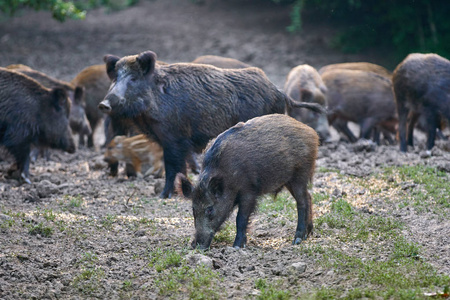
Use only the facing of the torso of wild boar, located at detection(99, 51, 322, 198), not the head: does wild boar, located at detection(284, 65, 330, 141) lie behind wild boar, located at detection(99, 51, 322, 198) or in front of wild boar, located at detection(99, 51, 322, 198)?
behind

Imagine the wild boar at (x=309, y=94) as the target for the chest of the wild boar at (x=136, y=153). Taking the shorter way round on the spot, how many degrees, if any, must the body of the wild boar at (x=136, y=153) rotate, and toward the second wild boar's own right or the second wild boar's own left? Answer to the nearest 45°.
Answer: approximately 135° to the second wild boar's own right

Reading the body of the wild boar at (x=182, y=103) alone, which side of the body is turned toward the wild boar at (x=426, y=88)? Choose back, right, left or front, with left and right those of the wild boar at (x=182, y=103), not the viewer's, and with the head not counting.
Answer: back

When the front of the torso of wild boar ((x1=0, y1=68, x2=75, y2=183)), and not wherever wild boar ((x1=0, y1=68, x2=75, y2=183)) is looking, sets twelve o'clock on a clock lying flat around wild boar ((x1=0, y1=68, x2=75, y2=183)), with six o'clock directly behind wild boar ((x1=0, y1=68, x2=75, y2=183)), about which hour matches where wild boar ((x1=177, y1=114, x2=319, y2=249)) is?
wild boar ((x1=177, y1=114, x2=319, y2=249)) is roughly at 2 o'clock from wild boar ((x1=0, y1=68, x2=75, y2=183)).

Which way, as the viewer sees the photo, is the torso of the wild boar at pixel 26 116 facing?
to the viewer's right

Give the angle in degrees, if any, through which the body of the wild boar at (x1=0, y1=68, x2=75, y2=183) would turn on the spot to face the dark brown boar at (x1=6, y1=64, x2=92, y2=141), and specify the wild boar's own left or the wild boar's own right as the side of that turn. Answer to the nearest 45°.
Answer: approximately 90° to the wild boar's own left

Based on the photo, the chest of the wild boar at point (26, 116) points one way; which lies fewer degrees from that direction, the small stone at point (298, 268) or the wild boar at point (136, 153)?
the wild boar

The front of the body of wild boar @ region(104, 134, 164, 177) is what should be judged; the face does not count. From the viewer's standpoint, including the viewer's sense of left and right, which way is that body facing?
facing to the left of the viewer

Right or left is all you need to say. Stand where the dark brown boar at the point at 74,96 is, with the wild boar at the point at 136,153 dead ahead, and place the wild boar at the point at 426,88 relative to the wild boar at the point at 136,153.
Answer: left

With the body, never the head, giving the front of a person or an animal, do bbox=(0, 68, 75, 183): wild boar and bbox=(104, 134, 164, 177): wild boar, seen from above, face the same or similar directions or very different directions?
very different directions
